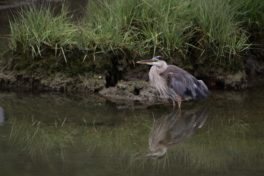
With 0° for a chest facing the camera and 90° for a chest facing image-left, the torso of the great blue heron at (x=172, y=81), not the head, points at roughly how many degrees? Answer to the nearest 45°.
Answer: approximately 90°
